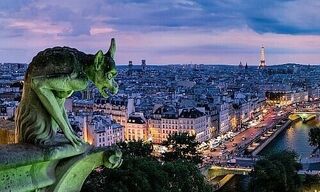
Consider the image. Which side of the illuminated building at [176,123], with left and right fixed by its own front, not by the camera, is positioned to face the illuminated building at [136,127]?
right

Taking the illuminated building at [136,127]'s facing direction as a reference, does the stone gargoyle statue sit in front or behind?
in front

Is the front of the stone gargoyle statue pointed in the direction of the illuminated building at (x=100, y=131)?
no

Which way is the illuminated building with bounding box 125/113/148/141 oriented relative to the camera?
toward the camera

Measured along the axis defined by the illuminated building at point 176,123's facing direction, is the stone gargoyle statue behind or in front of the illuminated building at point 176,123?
in front

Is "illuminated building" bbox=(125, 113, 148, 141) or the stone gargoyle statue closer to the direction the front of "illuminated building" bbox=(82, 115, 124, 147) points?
the stone gargoyle statue

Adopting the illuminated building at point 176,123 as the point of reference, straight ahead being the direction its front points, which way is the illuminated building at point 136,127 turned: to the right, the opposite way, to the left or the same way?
the same way

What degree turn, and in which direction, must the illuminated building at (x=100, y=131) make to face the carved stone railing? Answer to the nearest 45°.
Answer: approximately 45° to its right

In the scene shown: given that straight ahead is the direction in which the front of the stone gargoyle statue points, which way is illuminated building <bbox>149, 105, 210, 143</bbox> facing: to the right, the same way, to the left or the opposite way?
to the right

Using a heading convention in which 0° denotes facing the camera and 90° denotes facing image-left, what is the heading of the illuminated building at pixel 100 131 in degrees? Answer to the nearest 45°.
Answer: approximately 315°

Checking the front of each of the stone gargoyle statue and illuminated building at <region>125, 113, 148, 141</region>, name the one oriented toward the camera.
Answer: the illuminated building

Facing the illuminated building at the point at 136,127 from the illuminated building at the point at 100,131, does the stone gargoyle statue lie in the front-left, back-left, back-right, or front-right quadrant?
back-right

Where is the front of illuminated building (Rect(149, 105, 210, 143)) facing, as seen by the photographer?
facing the viewer

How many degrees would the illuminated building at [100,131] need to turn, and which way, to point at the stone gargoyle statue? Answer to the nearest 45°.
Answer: approximately 45° to its right

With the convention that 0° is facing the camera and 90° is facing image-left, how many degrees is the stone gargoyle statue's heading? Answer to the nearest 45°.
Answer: approximately 270°

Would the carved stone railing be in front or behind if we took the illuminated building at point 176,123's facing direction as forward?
in front

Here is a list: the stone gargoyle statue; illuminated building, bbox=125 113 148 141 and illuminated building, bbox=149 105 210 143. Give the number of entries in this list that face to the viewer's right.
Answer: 1

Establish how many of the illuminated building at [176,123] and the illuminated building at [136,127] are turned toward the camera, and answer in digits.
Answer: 2
